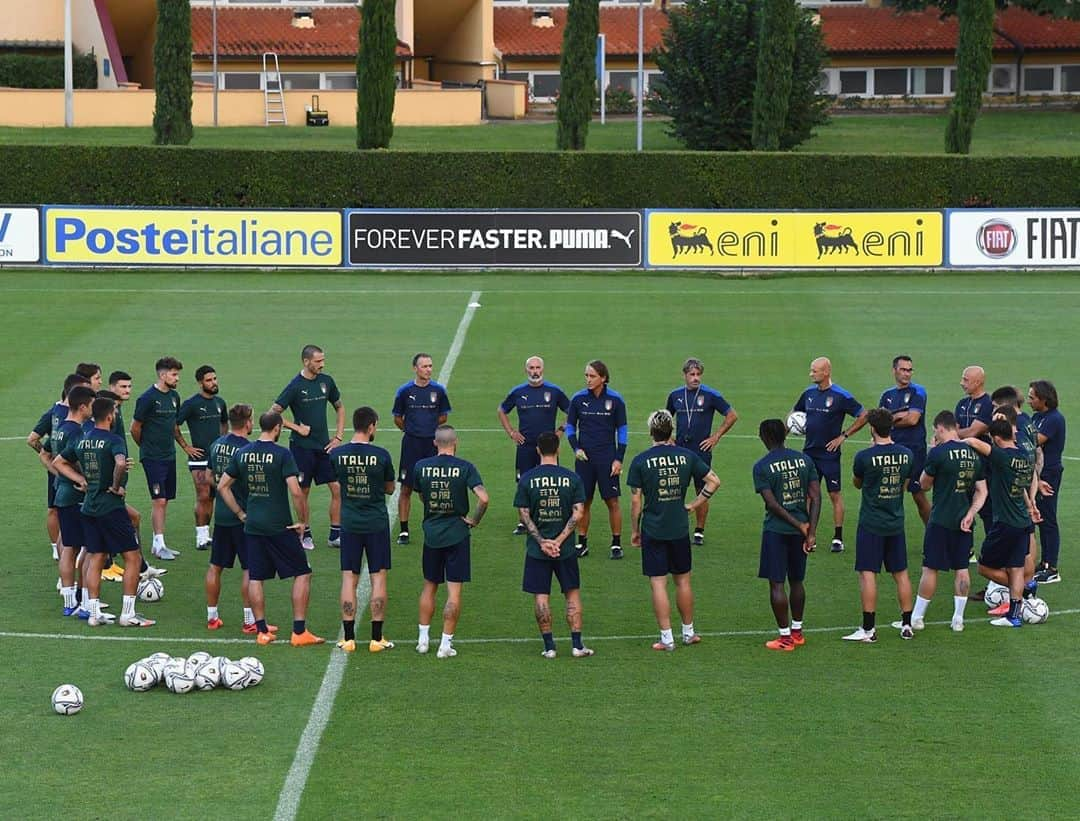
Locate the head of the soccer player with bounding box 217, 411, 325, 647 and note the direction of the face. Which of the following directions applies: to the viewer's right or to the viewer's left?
to the viewer's right

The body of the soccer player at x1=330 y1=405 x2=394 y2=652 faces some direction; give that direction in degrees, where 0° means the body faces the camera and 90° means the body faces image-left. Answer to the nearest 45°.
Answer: approximately 180°

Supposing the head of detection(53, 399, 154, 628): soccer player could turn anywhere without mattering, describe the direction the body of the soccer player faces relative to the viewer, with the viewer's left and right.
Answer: facing away from the viewer and to the right of the viewer

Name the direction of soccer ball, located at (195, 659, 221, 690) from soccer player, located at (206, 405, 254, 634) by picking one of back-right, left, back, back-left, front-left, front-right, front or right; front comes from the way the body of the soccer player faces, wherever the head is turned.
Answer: back-right

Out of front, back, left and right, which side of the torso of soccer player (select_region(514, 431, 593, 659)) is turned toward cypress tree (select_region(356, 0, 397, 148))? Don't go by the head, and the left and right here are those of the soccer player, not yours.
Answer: front

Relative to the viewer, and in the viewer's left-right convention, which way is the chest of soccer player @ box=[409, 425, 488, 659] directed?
facing away from the viewer

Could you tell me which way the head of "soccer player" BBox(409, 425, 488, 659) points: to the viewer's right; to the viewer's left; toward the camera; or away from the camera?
away from the camera

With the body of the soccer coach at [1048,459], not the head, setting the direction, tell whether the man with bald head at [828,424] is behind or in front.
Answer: in front

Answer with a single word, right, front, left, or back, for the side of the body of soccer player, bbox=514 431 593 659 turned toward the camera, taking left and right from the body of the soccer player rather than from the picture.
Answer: back

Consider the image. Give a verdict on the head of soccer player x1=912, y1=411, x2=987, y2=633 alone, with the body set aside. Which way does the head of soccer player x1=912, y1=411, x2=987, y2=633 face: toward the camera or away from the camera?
away from the camera

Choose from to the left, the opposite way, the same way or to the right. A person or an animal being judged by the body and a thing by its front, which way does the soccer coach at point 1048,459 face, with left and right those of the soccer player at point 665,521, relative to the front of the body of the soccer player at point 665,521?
to the left

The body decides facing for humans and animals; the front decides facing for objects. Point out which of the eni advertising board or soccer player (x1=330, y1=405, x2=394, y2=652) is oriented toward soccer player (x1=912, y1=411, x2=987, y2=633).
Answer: the eni advertising board

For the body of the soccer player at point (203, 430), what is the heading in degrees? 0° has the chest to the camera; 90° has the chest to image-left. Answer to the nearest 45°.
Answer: approximately 315°

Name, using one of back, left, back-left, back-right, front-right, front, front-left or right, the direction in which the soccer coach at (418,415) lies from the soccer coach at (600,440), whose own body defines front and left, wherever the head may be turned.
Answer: right

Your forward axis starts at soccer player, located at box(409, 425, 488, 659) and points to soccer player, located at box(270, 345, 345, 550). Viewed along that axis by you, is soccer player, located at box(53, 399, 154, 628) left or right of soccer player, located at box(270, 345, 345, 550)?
left

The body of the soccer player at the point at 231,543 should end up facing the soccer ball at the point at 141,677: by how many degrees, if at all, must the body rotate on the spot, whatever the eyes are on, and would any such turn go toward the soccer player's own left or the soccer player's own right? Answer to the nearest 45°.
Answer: approximately 180°

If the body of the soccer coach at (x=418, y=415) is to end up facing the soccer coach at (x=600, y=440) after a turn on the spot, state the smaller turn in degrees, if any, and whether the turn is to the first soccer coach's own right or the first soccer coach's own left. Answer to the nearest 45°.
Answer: approximately 90° to the first soccer coach's own left

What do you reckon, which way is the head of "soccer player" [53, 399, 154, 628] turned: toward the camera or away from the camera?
away from the camera

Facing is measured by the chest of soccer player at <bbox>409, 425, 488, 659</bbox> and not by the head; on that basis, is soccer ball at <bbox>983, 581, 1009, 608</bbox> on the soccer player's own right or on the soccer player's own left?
on the soccer player's own right

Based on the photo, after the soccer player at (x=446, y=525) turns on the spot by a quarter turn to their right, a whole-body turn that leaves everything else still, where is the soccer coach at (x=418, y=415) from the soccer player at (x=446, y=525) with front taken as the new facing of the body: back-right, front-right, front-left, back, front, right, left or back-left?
left

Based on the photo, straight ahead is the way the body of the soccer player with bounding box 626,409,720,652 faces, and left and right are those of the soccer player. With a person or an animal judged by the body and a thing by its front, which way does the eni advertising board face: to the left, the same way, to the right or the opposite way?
the opposite way
